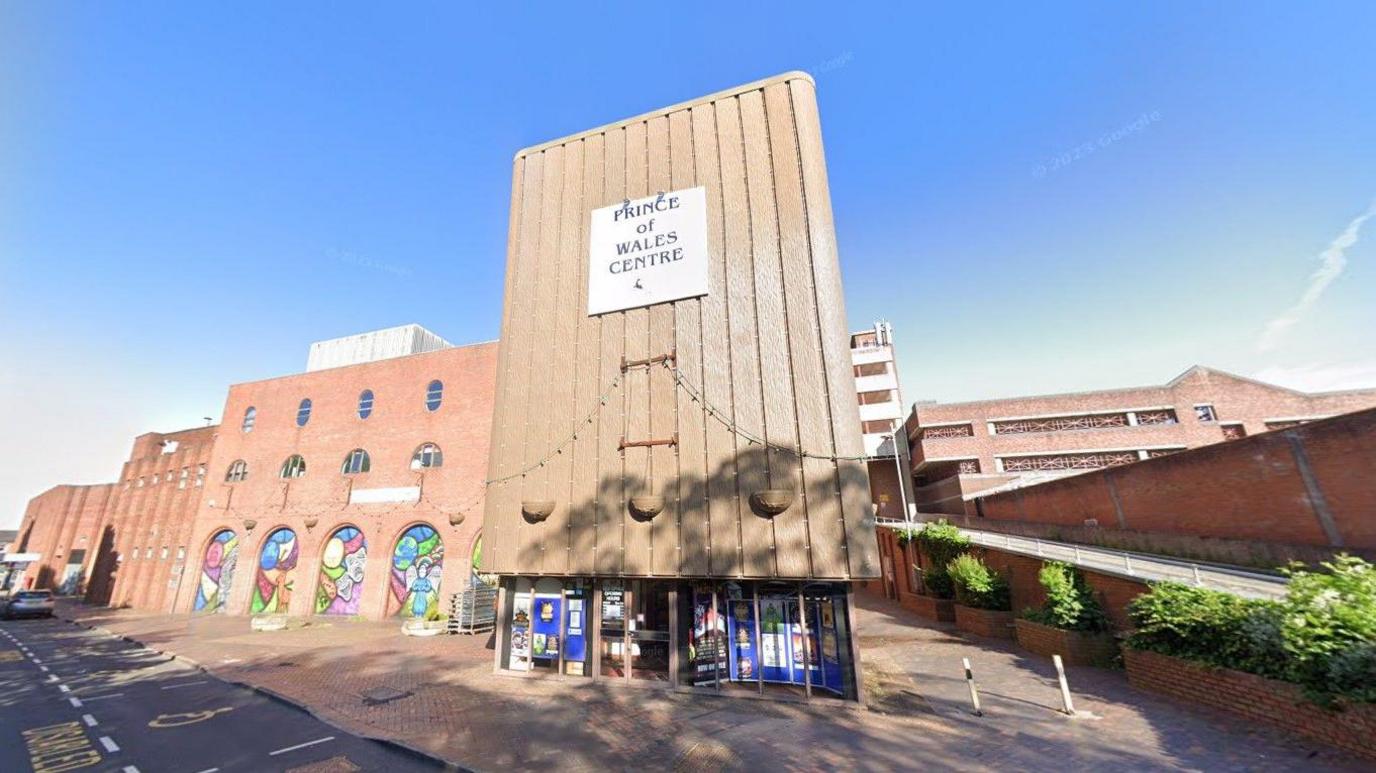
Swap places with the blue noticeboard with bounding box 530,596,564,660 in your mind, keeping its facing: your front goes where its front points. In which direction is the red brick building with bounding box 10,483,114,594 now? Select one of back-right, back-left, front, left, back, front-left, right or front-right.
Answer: back-right

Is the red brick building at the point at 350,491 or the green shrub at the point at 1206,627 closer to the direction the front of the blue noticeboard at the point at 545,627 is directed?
the green shrub

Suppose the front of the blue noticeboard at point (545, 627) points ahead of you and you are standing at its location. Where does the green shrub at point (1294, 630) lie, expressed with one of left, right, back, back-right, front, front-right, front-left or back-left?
front-left

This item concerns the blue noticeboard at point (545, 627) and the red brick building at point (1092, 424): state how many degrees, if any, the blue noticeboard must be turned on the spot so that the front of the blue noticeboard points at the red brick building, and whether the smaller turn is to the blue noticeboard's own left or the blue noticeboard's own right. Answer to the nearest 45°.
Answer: approximately 90° to the blue noticeboard's own left

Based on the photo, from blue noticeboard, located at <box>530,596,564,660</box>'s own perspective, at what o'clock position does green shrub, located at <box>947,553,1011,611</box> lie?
The green shrub is roughly at 9 o'clock from the blue noticeboard.

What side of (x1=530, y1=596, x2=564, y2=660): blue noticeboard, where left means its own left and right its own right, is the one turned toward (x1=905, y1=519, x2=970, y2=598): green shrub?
left

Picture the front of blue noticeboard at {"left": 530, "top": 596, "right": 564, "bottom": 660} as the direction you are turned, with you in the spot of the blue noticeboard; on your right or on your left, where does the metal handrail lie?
on your left

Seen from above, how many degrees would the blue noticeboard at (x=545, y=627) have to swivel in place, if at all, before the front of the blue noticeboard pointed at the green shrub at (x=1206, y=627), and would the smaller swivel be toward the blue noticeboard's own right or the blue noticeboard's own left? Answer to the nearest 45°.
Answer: approximately 45° to the blue noticeboard's own left

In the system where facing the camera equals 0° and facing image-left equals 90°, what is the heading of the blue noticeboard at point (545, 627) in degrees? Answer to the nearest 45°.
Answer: approximately 0°

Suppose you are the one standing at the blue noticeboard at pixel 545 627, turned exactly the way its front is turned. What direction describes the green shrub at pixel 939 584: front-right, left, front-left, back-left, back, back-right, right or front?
left

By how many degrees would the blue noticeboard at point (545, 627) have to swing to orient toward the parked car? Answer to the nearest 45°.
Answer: approximately 135° to its right
